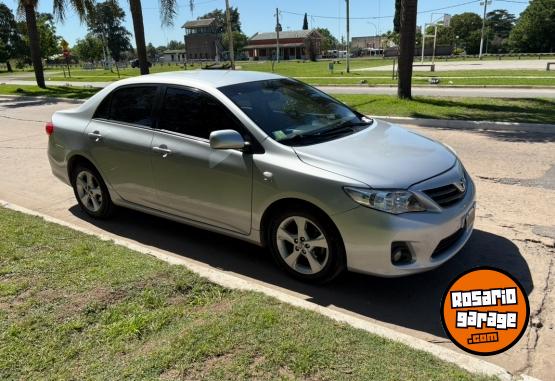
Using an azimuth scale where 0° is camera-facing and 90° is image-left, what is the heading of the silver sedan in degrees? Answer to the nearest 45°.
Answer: approximately 315°

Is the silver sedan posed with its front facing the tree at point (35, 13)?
no

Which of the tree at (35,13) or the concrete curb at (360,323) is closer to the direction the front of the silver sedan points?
the concrete curb

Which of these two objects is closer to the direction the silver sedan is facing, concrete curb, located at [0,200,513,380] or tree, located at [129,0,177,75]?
the concrete curb

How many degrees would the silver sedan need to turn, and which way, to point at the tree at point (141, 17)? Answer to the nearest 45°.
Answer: approximately 135° to its left

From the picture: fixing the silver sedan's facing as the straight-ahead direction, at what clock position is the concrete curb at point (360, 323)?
The concrete curb is roughly at 1 o'clock from the silver sedan.
